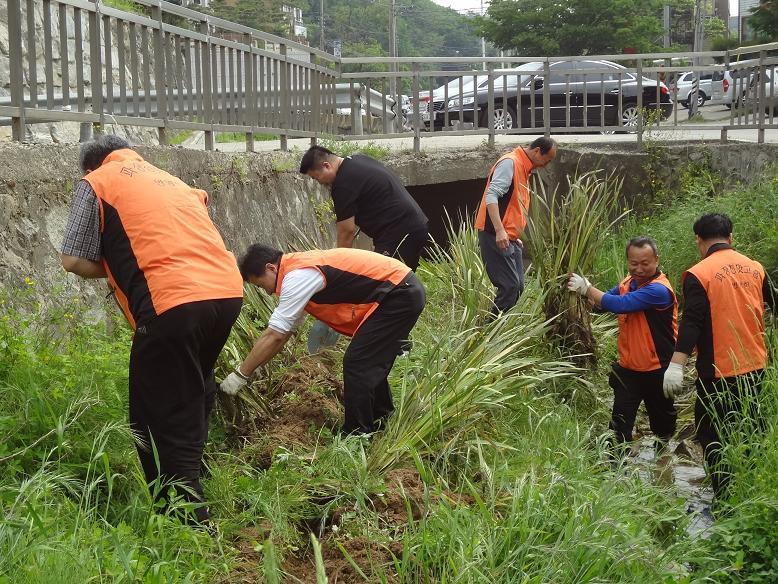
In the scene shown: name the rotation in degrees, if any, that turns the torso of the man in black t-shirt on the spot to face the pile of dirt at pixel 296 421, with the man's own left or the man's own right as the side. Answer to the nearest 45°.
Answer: approximately 90° to the man's own left

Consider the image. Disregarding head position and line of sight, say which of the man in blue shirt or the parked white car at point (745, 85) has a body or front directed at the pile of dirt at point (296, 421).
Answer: the man in blue shirt

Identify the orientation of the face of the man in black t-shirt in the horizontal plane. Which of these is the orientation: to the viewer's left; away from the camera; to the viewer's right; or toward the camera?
to the viewer's left

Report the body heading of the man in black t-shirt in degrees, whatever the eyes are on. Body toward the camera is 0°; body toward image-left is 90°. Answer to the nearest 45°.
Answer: approximately 90°

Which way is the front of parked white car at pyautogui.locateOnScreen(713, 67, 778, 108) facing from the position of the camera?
facing away from the viewer and to the right of the viewer

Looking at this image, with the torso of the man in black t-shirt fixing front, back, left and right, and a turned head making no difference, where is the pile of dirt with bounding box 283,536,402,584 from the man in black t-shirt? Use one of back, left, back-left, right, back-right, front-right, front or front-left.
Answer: left

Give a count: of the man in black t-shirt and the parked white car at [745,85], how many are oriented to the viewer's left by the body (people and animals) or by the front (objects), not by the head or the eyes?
1

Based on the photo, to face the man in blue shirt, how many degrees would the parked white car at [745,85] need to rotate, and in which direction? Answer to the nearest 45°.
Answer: approximately 135° to its right

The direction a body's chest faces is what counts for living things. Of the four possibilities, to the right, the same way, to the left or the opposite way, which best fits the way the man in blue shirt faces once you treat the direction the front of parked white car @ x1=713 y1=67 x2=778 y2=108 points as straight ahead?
the opposite way
